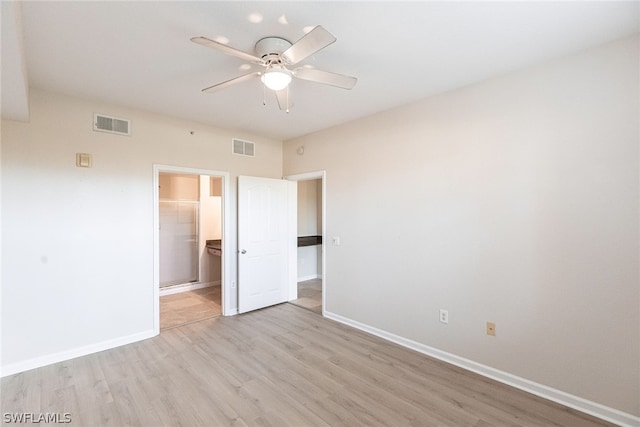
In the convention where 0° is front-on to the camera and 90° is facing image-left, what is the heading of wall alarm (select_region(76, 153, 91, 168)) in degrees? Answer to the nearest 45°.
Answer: approximately 0°

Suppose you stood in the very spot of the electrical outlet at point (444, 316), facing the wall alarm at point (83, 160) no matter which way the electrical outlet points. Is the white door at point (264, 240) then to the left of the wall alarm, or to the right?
right

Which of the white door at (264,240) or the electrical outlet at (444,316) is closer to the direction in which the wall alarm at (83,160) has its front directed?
the electrical outlet

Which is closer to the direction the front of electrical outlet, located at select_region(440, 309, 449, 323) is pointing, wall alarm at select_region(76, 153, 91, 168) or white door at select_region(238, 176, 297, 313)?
the wall alarm

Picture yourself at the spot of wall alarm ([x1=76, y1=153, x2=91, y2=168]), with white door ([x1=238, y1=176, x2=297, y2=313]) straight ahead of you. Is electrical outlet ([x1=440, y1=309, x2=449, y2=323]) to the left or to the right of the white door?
right

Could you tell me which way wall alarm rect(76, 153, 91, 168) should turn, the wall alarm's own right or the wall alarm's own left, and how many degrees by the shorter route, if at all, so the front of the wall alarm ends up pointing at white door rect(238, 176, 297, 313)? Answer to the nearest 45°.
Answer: approximately 90° to the wall alarm's own left

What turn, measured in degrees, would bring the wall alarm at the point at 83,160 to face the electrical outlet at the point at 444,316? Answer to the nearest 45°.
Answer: approximately 45° to its left

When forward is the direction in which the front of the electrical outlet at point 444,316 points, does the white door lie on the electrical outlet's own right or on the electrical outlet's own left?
on the electrical outlet's own right
